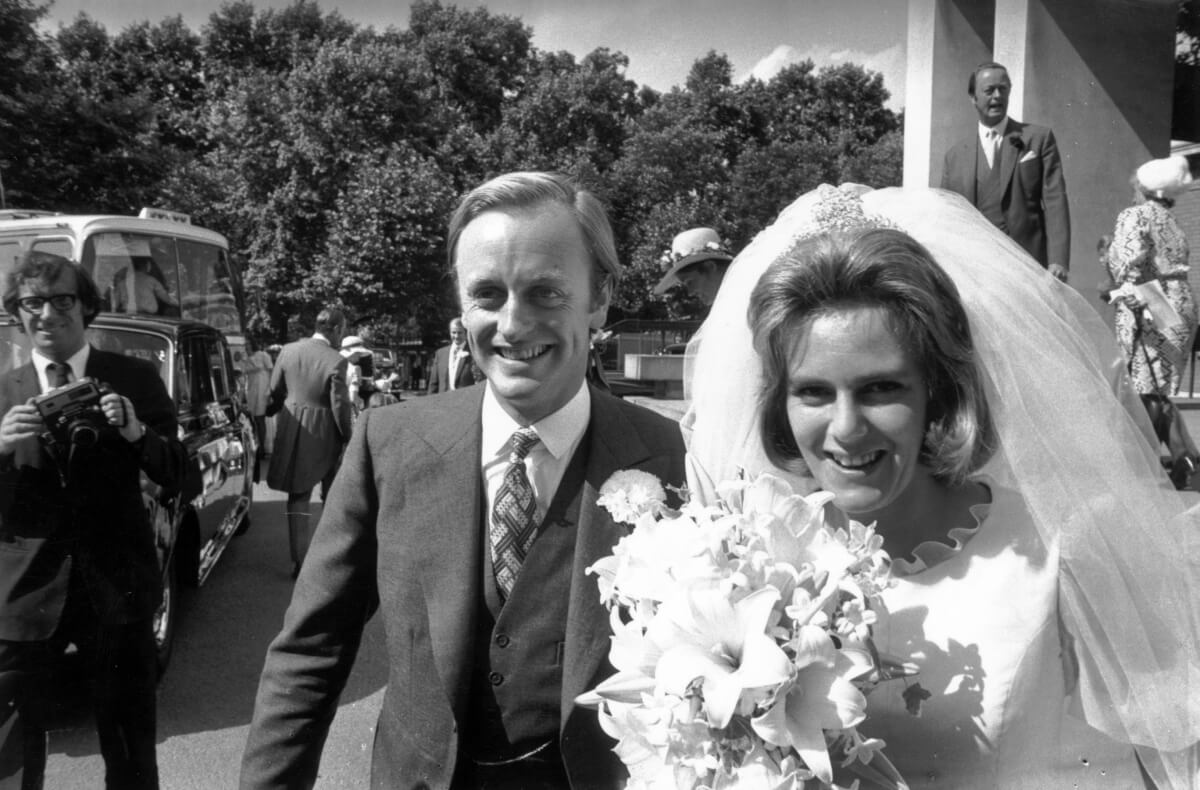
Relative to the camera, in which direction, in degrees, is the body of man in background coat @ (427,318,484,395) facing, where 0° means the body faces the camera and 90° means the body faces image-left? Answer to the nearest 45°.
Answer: approximately 0°

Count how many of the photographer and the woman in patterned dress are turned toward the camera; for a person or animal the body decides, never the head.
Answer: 1

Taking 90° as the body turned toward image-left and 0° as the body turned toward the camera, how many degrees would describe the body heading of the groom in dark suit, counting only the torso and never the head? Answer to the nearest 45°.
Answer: approximately 0°

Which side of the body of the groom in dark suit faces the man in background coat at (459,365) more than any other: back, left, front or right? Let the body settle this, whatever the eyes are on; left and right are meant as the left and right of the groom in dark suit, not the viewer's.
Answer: back

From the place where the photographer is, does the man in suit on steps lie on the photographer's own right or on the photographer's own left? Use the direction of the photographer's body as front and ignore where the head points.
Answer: on the photographer's own left
